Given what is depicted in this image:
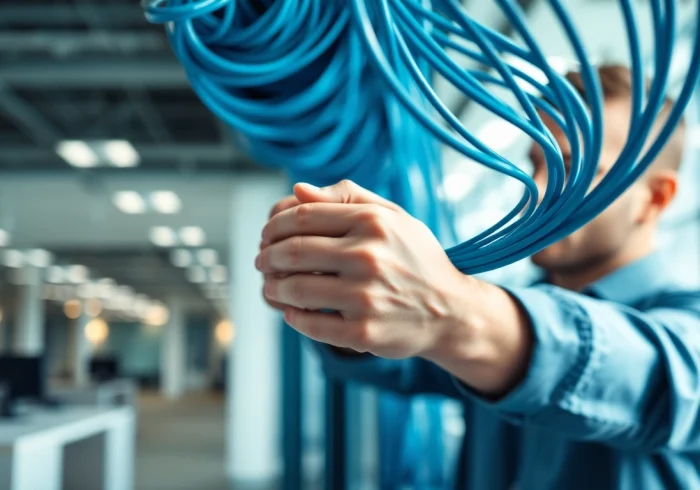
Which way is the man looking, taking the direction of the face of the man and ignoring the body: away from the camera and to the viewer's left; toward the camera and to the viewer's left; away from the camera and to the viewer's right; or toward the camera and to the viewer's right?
toward the camera and to the viewer's left

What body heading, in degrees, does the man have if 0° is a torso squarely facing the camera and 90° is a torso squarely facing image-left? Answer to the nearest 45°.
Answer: approximately 45°

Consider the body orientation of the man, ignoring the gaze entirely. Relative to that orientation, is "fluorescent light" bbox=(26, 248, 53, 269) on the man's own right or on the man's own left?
on the man's own right

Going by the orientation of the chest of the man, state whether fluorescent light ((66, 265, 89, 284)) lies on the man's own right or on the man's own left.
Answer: on the man's own right

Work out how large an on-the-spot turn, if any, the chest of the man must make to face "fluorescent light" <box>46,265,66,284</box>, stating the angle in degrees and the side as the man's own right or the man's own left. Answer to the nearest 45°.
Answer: approximately 90° to the man's own right

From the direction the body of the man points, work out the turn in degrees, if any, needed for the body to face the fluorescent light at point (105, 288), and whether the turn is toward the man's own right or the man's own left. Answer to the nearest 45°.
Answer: approximately 90° to the man's own right

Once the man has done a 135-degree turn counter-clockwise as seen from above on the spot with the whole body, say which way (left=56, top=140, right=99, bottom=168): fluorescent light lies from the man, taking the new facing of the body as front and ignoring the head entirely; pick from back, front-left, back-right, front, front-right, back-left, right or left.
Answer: back-left

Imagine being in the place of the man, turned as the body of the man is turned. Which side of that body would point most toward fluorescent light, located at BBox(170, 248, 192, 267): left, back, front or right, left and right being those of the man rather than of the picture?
right

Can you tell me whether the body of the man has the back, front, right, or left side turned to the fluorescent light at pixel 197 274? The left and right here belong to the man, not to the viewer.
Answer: right

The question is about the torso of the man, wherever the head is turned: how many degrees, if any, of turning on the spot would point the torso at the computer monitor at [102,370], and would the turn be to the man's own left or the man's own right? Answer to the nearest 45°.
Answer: approximately 90° to the man's own right

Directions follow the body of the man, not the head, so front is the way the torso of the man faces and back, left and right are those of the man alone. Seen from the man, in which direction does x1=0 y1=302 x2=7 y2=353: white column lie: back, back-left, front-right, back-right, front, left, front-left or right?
right
